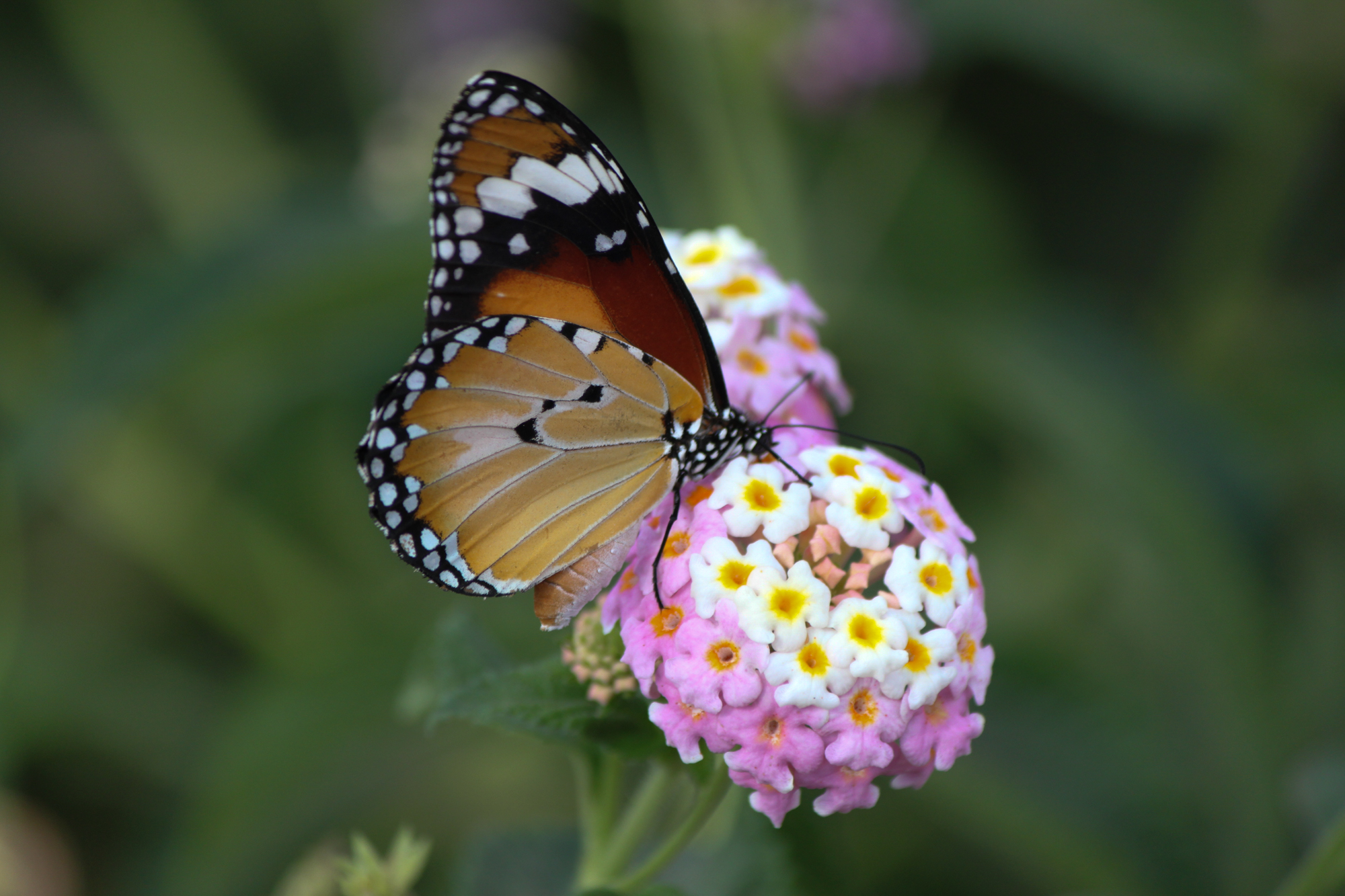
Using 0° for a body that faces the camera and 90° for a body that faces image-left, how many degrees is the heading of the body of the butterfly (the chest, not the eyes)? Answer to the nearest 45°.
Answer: approximately 270°
